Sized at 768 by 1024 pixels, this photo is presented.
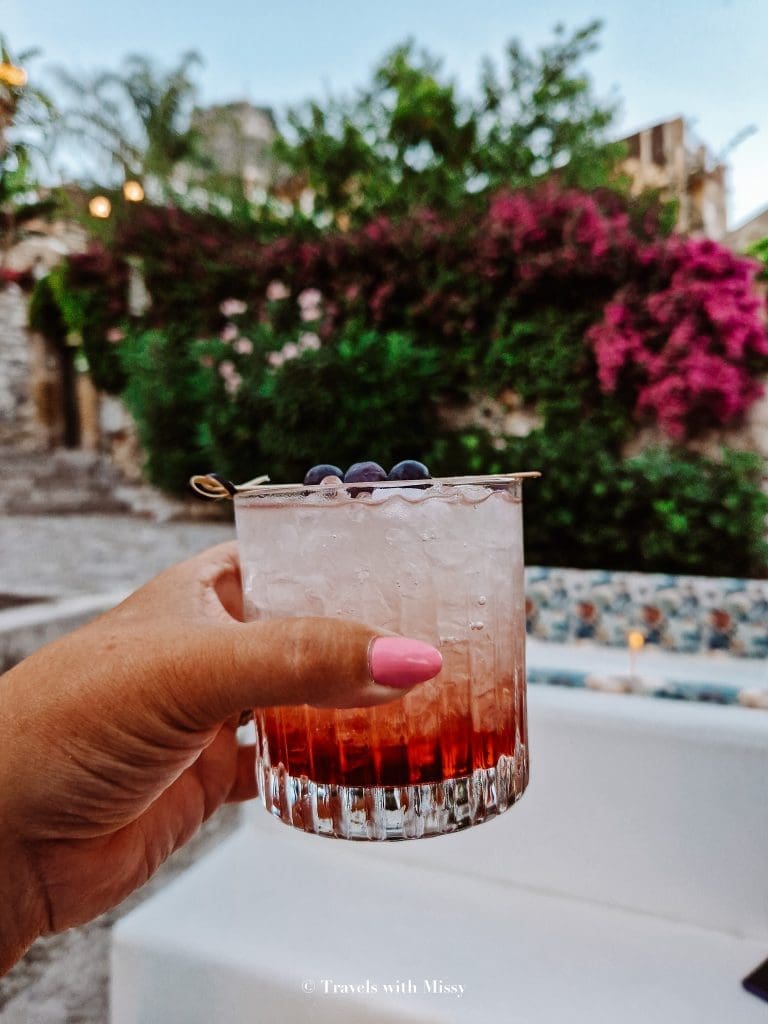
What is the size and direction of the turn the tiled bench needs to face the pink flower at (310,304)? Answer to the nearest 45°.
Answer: approximately 135° to its right

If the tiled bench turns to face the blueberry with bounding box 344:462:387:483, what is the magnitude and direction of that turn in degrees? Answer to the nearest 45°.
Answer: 0° — it already faces it

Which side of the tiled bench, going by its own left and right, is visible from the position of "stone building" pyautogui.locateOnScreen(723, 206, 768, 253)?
back

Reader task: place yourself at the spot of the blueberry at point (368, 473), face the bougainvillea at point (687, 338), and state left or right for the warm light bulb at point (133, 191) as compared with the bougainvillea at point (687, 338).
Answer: left

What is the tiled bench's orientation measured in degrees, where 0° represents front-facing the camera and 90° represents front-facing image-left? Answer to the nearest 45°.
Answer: approximately 0°

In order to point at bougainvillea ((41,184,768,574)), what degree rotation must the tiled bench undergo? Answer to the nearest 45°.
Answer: approximately 135° to its right

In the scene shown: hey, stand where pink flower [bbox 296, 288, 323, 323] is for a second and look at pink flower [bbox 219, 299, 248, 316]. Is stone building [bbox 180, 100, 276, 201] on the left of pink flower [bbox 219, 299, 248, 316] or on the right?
right

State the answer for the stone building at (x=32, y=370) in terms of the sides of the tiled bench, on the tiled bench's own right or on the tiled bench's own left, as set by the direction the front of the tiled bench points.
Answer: on the tiled bench's own right

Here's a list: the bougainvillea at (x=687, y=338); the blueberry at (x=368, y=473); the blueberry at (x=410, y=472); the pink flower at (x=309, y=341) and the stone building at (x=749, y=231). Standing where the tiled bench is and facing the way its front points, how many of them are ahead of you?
2

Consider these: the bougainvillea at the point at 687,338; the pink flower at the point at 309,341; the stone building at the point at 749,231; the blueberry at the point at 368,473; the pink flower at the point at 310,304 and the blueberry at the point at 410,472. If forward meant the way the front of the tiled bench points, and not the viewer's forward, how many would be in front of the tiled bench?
2

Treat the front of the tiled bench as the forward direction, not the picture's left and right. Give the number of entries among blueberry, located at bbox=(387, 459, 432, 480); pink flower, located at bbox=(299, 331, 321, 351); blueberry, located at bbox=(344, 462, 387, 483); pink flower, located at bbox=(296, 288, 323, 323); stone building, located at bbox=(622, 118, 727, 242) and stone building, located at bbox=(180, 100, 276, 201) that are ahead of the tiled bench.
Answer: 2

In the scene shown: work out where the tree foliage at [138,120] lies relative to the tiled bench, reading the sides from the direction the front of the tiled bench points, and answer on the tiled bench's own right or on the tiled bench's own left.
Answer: on the tiled bench's own right

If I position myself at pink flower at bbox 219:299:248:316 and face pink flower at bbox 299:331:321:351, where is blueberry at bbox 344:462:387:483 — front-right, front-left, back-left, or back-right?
front-right

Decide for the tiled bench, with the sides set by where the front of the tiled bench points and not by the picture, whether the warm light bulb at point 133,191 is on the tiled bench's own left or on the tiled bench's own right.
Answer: on the tiled bench's own right

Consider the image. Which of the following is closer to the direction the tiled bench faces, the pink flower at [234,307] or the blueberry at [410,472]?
the blueberry

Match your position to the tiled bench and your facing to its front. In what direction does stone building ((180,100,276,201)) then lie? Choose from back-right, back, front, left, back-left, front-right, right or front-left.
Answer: back-right

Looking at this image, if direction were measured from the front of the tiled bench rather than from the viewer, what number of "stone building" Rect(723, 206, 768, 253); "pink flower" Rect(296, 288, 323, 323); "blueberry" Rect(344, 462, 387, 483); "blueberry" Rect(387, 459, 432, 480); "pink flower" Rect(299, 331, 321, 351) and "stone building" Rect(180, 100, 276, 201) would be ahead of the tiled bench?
2

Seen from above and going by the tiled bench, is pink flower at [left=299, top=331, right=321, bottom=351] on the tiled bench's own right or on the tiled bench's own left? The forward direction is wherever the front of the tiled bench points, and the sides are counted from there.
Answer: on the tiled bench's own right
